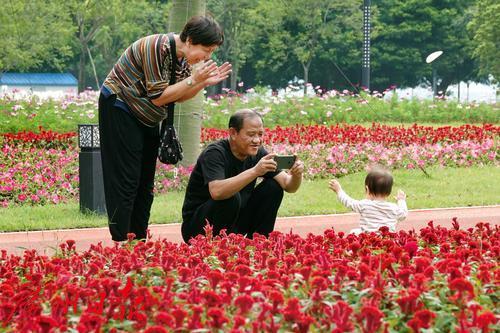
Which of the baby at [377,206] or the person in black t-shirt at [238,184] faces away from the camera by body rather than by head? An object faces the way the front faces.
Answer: the baby

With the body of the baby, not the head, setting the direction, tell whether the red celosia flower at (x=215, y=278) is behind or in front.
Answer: behind

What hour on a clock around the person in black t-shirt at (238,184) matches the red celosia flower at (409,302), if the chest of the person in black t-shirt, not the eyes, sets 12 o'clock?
The red celosia flower is roughly at 1 o'clock from the person in black t-shirt.

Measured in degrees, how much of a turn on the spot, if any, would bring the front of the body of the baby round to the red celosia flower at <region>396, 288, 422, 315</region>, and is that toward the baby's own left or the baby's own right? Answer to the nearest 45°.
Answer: approximately 180°

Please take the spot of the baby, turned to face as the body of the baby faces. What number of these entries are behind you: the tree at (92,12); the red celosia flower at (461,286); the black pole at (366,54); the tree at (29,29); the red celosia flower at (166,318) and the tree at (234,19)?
2

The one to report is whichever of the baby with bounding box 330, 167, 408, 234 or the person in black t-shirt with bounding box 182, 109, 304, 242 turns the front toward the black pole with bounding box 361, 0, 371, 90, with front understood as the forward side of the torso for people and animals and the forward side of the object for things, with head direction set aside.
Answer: the baby

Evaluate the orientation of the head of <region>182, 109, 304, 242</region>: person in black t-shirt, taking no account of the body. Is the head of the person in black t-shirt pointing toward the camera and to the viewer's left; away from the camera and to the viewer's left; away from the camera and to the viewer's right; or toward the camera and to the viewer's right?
toward the camera and to the viewer's right

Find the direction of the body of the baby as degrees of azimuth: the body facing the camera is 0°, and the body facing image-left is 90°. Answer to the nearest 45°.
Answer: approximately 180°

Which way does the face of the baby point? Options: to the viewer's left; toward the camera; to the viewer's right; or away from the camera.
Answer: away from the camera

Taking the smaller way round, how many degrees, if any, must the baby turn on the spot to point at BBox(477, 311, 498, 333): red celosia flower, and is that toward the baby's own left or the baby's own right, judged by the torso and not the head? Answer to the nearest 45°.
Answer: approximately 180°

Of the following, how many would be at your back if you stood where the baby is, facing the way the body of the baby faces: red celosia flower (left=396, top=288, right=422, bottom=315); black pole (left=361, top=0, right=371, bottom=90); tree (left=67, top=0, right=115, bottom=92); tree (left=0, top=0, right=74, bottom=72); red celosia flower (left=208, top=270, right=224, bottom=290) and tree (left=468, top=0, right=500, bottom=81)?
2

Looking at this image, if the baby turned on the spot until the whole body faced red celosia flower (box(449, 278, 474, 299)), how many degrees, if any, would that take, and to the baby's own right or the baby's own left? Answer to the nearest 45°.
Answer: approximately 180°

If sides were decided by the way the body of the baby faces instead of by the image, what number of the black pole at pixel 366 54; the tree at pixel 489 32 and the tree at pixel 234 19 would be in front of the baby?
3

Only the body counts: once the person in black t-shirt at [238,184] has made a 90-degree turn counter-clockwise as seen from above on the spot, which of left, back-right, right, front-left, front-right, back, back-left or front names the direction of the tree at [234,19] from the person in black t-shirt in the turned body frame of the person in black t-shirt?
front-left

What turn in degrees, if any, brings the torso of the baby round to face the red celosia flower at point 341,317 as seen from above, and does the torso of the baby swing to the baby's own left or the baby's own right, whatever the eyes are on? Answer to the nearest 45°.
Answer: approximately 180°

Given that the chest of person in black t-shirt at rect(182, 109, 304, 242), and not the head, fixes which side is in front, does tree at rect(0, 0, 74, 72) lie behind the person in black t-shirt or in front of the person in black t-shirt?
behind

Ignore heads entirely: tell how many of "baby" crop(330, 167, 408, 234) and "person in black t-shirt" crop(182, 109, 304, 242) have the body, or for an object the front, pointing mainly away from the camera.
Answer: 1

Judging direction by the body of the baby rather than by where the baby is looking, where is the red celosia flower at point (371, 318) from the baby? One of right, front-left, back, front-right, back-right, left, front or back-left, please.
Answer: back

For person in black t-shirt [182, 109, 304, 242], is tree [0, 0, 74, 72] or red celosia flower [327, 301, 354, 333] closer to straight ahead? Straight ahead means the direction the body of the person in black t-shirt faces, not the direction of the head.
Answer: the red celosia flower
